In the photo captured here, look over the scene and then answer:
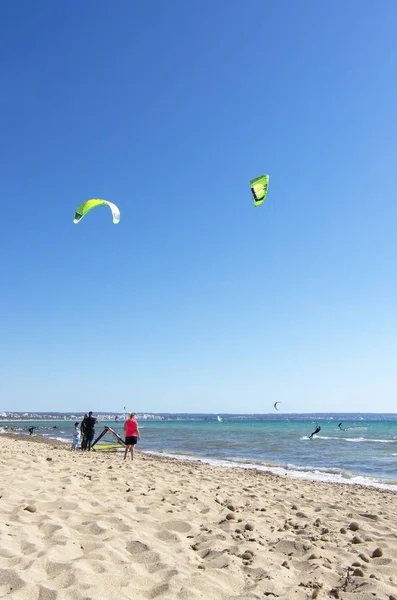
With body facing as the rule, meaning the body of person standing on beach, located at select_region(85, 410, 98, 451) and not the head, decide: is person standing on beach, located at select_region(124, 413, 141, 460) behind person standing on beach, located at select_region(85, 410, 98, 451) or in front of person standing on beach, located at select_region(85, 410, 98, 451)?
behind

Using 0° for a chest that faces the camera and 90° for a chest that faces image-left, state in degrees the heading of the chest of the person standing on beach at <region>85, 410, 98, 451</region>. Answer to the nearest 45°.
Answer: approximately 180°
